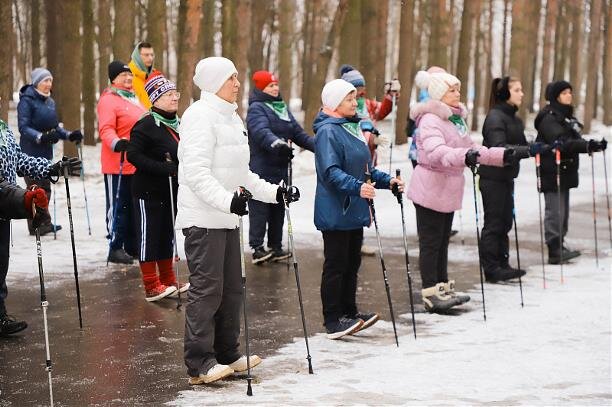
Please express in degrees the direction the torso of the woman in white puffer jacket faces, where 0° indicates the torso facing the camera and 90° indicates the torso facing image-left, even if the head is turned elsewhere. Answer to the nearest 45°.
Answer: approximately 270°

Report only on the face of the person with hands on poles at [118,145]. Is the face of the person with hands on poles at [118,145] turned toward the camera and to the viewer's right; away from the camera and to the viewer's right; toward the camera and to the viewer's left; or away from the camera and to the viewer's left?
toward the camera and to the viewer's right

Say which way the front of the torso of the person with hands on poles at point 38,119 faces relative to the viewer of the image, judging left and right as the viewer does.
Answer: facing the viewer and to the right of the viewer

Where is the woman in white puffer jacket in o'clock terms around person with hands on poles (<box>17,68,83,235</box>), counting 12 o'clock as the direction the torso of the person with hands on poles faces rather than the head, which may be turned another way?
The woman in white puffer jacket is roughly at 1 o'clock from the person with hands on poles.

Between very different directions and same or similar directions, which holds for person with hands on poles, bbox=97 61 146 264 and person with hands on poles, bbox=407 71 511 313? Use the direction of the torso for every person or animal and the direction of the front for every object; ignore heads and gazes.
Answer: same or similar directions

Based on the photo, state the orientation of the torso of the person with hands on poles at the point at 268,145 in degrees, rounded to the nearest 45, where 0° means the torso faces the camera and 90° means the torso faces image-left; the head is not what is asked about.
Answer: approximately 315°

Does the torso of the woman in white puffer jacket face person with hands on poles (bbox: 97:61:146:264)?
no

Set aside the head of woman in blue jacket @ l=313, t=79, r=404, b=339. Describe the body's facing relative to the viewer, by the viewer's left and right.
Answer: facing to the right of the viewer

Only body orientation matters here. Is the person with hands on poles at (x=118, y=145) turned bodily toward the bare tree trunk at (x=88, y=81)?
no

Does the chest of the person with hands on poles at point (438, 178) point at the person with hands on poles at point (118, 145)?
no

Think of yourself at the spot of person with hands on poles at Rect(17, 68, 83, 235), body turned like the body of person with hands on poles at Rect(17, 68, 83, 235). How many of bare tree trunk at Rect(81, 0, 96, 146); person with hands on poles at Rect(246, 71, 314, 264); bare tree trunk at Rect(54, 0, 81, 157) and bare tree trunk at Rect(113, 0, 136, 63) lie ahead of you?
1

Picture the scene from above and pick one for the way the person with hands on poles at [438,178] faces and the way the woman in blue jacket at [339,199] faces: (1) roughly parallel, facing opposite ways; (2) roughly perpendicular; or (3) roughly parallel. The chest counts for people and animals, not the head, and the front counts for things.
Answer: roughly parallel

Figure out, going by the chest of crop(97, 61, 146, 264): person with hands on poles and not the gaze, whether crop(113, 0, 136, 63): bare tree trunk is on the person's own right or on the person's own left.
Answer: on the person's own left

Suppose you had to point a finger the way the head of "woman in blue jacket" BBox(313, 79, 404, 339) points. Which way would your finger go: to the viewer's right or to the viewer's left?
to the viewer's right

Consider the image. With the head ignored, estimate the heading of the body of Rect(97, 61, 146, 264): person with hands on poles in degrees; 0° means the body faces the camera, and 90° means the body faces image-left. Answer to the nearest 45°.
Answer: approximately 315°
